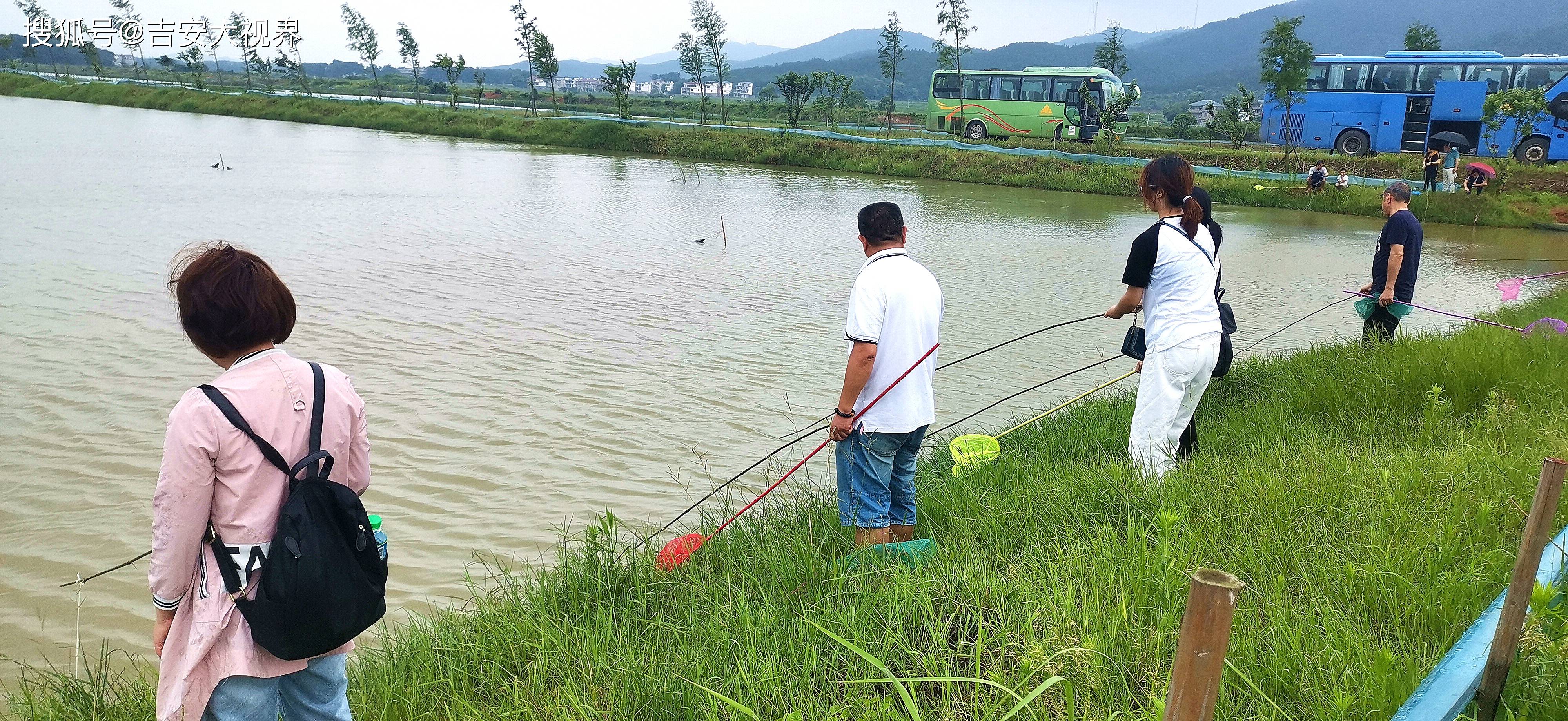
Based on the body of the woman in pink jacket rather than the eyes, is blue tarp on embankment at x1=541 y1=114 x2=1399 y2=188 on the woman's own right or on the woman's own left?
on the woman's own right

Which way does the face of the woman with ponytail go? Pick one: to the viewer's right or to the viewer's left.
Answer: to the viewer's left

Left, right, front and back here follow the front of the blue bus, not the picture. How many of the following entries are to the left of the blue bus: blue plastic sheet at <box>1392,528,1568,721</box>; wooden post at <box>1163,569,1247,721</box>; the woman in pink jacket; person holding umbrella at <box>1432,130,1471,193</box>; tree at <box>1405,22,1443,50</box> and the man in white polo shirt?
1

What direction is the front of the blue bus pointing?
to the viewer's right

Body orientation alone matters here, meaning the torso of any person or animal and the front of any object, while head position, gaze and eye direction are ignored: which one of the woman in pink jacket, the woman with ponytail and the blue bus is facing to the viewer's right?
the blue bus

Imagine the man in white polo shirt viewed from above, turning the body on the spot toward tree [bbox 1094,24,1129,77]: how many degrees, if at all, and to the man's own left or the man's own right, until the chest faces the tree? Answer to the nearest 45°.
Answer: approximately 45° to the man's own right

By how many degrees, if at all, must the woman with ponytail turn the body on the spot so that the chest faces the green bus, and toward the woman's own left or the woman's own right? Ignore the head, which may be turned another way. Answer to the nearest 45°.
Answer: approximately 45° to the woman's own right

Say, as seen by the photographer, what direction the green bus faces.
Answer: facing the viewer and to the right of the viewer

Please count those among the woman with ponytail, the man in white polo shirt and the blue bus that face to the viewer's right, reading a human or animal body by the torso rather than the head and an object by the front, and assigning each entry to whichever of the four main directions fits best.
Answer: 1

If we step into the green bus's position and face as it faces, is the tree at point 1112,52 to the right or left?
on its left

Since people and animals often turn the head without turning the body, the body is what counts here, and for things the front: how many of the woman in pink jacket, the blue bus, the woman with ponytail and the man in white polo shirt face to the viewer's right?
1

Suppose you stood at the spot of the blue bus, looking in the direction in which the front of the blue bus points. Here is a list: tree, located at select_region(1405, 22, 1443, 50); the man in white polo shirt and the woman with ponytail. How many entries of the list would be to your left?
1

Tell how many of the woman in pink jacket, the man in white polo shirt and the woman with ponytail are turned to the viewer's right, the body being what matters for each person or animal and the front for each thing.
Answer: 0

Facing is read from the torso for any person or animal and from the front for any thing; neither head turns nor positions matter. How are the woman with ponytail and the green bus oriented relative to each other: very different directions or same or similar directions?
very different directions

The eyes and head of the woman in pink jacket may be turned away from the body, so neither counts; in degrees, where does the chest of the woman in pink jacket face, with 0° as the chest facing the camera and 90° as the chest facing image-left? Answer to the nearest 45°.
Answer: approximately 135°

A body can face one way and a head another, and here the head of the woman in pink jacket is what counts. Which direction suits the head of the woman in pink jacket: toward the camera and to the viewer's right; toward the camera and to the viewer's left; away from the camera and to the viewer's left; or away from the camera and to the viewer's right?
away from the camera and to the viewer's left

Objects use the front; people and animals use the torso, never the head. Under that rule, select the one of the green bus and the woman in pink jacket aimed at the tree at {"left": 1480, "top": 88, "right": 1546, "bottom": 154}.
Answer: the green bus

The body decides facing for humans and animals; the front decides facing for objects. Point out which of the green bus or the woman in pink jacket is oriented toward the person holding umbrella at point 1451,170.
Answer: the green bus

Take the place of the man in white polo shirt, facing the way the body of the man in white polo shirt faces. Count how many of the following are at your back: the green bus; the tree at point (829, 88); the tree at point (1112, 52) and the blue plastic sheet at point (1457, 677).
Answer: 1

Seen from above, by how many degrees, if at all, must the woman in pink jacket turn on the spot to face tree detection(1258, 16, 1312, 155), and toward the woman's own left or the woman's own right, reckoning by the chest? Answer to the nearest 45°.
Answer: approximately 90° to the woman's own right
